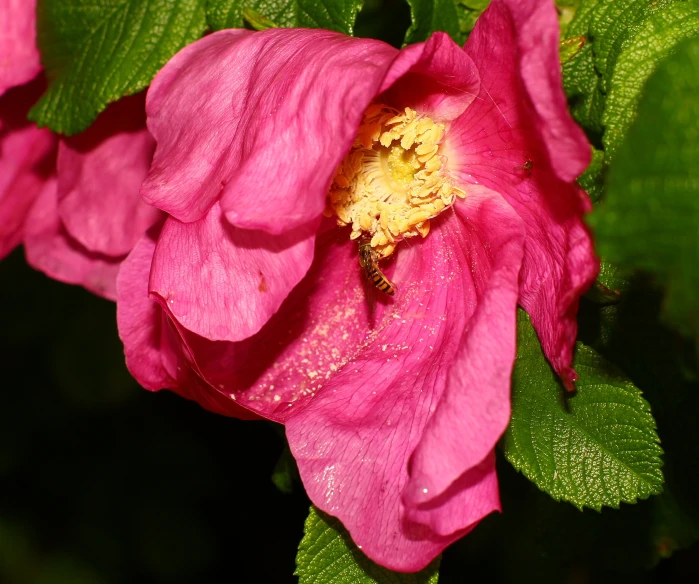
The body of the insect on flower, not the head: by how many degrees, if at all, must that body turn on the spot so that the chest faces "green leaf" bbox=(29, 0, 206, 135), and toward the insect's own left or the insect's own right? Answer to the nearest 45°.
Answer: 0° — it already faces it

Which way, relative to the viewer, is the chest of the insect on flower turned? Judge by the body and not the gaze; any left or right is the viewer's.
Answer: facing away from the viewer and to the left of the viewer

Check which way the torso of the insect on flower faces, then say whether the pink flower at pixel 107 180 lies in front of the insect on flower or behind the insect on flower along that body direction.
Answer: in front
